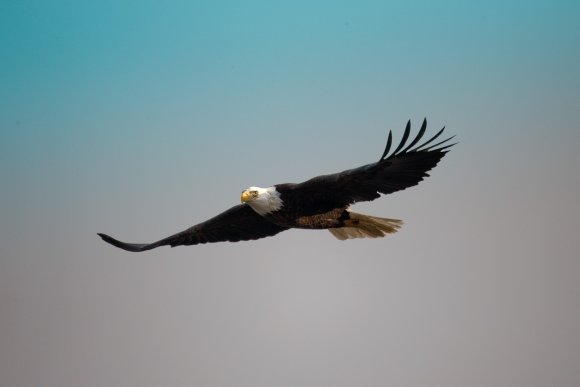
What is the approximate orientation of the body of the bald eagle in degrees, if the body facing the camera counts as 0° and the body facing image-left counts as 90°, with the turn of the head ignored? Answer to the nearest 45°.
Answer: approximately 45°
